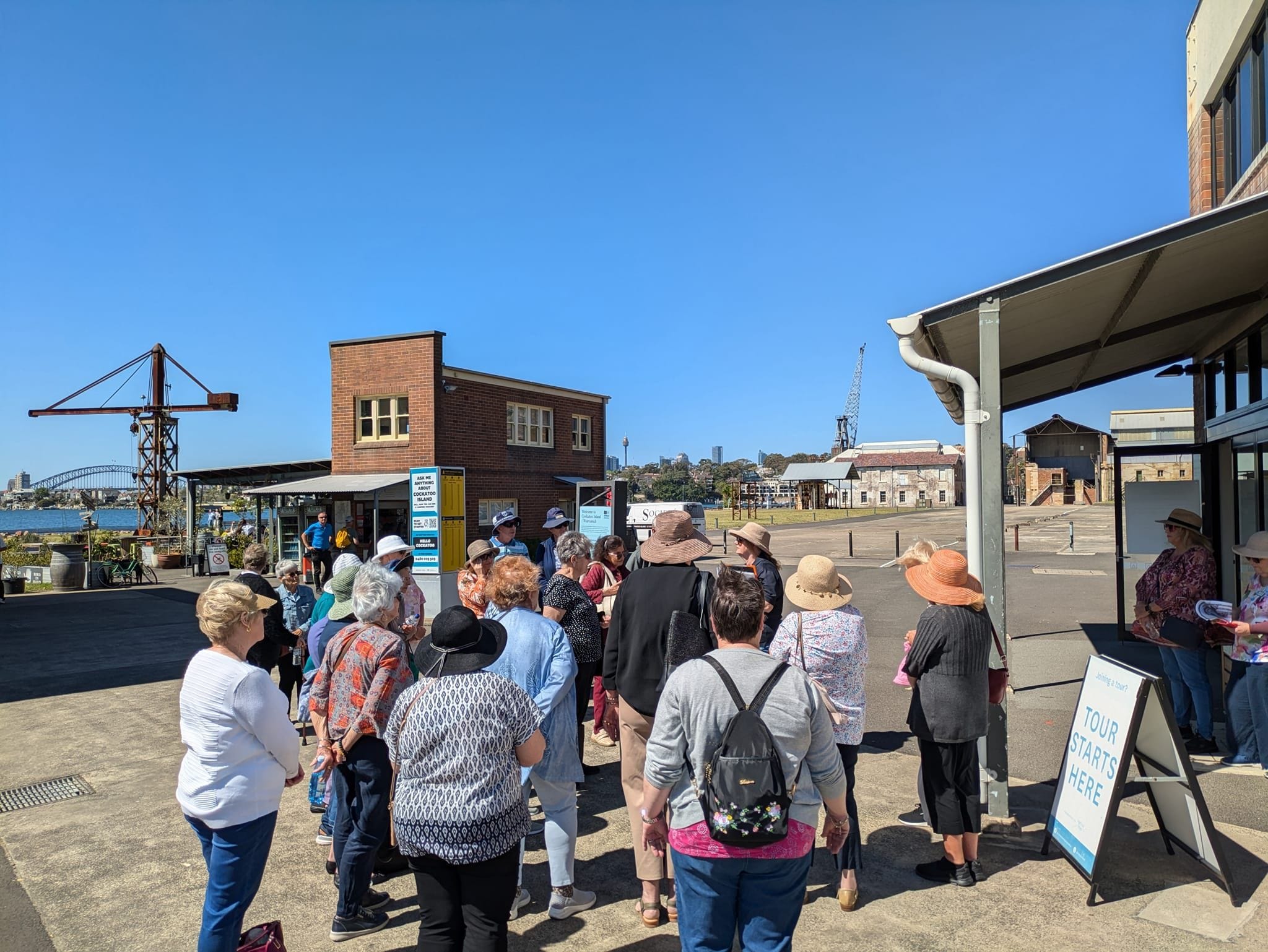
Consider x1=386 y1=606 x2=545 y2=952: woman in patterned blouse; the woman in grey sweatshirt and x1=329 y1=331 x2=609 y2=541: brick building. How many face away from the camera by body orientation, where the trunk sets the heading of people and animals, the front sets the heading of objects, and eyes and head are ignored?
2

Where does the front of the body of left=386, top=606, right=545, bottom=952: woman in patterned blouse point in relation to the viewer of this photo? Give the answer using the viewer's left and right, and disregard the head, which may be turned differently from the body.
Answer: facing away from the viewer

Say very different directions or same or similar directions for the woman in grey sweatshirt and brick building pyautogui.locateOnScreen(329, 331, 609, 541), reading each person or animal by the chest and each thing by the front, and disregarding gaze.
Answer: very different directions

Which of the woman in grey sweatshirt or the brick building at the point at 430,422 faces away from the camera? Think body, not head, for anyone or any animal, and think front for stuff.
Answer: the woman in grey sweatshirt

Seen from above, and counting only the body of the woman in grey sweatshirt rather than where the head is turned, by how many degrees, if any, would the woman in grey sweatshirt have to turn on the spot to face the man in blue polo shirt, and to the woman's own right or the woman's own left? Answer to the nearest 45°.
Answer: approximately 45° to the woman's own left

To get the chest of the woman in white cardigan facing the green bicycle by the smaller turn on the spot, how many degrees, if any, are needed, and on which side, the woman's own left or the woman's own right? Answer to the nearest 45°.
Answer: approximately 45° to the woman's own left

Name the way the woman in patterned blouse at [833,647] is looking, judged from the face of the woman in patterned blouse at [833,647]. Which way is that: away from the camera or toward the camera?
away from the camera

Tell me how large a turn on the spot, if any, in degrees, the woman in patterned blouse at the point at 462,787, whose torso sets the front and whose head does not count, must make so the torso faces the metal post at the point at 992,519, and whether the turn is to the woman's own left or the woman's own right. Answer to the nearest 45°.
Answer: approximately 45° to the woman's own right

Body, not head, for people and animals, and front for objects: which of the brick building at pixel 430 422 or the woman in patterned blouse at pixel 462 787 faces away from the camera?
the woman in patterned blouse

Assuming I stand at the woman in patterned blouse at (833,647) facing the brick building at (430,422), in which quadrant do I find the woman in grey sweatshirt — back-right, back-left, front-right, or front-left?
back-left

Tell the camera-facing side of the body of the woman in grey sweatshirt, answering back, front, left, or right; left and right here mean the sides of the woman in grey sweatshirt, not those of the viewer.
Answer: back
